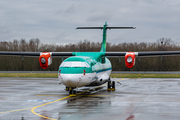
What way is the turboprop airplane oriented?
toward the camera
